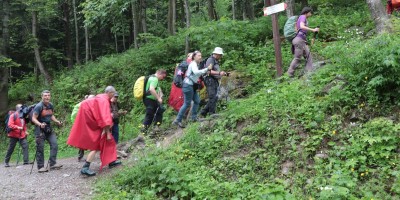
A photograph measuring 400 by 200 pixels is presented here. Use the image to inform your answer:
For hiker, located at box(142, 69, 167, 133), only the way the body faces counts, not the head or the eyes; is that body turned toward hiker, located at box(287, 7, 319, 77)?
yes

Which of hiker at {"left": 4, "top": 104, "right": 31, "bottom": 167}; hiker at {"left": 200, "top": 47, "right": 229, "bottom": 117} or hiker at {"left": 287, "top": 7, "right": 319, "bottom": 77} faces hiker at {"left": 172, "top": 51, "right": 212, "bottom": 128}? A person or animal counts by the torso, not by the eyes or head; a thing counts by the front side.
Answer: hiker at {"left": 4, "top": 104, "right": 31, "bottom": 167}

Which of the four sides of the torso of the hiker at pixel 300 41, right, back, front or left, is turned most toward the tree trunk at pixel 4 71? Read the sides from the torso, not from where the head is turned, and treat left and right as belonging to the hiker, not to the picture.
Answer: back

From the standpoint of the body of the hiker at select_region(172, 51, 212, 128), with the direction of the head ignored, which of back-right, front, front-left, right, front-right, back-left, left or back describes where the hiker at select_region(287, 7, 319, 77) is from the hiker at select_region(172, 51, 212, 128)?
front

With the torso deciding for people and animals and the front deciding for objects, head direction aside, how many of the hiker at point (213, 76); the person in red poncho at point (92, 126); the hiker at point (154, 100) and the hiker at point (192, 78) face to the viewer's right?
4

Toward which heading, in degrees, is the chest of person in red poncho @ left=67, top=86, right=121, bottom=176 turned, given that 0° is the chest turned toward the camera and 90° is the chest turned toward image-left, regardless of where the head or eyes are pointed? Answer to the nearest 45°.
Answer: approximately 270°

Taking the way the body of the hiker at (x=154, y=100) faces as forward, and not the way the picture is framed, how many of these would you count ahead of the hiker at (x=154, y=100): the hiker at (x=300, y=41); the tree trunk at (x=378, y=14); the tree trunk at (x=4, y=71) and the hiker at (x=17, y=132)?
2

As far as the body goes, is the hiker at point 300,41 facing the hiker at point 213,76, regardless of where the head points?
no

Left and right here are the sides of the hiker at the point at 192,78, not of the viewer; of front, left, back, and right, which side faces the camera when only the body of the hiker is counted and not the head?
right

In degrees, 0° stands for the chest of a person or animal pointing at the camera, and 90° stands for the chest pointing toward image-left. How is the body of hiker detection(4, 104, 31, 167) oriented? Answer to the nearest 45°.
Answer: approximately 315°

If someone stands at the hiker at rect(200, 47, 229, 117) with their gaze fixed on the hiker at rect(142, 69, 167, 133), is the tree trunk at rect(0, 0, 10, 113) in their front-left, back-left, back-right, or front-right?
front-right

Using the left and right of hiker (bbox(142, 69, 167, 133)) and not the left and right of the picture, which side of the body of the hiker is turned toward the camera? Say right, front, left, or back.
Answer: right

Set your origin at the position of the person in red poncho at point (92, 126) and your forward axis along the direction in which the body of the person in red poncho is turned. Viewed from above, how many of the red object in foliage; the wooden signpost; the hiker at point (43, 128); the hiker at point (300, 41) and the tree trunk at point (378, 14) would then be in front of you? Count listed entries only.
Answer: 4

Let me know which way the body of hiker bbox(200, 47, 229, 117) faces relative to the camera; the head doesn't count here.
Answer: to the viewer's right

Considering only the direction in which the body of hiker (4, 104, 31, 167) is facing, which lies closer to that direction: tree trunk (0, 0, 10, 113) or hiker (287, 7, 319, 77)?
the hiker

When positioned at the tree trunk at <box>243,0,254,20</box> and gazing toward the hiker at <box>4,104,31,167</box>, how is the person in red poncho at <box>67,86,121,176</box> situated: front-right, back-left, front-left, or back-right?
front-left

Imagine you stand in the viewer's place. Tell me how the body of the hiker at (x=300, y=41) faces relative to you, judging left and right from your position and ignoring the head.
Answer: facing to the right of the viewer

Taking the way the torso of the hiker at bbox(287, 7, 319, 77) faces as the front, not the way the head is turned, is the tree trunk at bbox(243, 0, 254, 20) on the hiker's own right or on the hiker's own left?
on the hiker's own left

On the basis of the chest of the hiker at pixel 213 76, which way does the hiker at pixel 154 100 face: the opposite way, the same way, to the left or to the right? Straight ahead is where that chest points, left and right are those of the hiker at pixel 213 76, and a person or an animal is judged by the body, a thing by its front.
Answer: the same way
